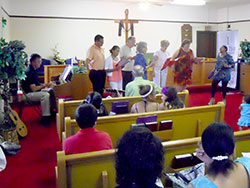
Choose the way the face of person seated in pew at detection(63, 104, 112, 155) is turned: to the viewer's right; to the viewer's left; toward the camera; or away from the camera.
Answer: away from the camera

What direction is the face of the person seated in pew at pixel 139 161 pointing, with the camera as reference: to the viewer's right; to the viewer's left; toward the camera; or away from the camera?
away from the camera

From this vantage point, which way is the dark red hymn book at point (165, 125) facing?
toward the camera

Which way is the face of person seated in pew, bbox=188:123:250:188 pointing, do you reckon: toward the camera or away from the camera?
away from the camera

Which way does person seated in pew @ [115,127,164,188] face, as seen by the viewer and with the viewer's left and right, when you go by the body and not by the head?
facing away from the viewer

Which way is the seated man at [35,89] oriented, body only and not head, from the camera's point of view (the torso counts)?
to the viewer's right
